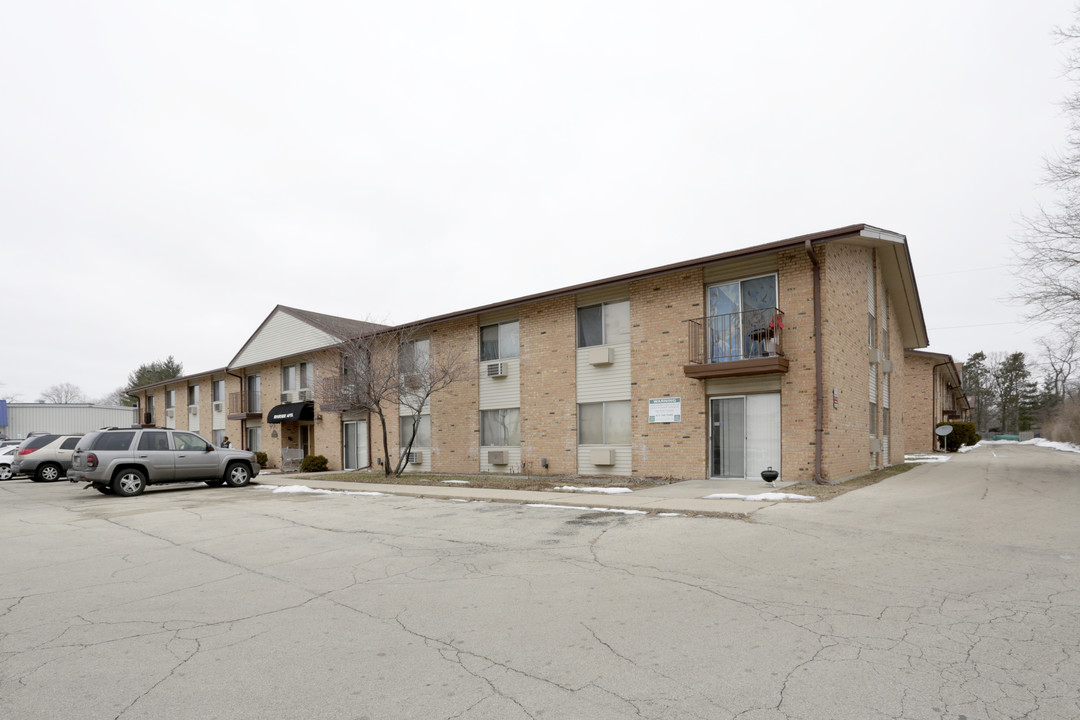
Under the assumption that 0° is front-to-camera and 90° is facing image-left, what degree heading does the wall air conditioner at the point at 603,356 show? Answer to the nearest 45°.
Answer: approximately 45°

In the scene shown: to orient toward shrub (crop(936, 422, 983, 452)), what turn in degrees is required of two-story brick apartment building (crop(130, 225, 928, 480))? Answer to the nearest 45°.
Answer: approximately 180°

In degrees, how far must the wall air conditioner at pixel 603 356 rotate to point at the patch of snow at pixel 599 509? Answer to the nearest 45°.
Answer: approximately 45° to its left

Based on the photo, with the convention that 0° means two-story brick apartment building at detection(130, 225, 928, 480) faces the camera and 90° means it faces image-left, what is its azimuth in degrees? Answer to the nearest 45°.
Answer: approximately 45°

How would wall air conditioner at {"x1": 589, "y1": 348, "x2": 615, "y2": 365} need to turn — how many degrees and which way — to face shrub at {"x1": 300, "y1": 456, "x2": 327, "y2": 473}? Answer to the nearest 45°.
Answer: approximately 90° to its right

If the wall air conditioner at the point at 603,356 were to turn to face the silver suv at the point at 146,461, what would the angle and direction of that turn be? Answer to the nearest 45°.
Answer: approximately 45° to its right

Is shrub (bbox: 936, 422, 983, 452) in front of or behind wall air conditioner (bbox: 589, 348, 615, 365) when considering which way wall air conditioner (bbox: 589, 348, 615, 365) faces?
behind
